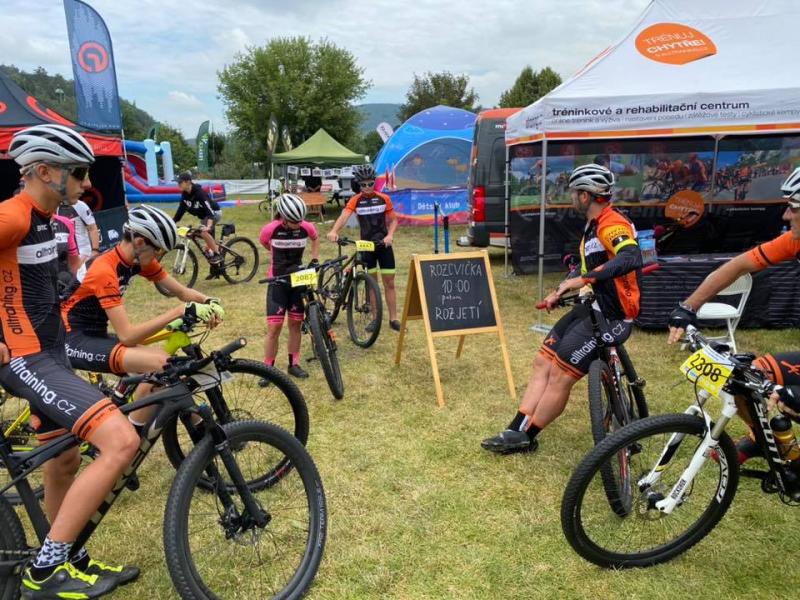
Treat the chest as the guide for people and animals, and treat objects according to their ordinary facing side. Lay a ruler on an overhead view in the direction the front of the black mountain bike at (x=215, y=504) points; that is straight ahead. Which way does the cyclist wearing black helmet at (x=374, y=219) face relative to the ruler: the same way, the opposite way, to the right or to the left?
to the right

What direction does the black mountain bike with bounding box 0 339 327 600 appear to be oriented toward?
to the viewer's right

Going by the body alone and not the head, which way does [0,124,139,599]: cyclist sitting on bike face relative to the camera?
to the viewer's right

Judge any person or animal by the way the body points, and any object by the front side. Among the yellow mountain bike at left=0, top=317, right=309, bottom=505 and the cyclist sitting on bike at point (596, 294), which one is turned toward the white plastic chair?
the yellow mountain bike

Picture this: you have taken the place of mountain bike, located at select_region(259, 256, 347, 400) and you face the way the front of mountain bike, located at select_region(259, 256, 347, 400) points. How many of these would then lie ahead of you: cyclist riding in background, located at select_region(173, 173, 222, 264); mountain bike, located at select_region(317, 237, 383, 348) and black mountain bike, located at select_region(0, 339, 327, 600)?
1

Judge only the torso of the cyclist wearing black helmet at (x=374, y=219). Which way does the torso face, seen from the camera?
toward the camera

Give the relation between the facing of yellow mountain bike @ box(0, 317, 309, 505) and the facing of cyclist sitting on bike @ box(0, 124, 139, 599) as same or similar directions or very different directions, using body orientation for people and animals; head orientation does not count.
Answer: same or similar directions

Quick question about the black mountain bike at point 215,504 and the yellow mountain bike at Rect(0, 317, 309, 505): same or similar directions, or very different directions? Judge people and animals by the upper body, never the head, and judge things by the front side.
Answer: same or similar directions

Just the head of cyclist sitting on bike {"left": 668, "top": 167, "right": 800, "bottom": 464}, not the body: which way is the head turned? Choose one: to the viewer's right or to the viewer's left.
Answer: to the viewer's left

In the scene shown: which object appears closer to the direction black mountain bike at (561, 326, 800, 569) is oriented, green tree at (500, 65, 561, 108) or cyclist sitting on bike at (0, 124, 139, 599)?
the cyclist sitting on bike

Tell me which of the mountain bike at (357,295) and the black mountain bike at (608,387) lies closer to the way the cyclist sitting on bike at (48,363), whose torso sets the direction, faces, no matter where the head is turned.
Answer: the black mountain bike

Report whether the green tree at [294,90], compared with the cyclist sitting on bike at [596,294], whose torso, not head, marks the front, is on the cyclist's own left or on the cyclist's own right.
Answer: on the cyclist's own right

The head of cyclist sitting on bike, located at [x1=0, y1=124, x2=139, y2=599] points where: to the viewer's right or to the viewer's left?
to the viewer's right
